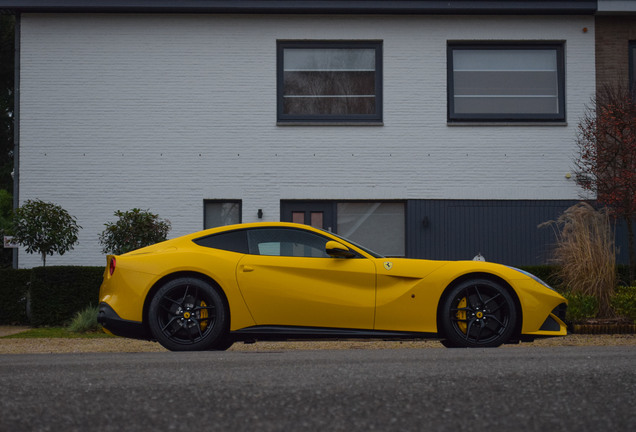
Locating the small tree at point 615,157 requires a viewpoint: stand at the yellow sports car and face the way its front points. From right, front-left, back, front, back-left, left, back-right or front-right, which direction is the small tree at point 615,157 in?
front-left

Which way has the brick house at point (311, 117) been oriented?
toward the camera

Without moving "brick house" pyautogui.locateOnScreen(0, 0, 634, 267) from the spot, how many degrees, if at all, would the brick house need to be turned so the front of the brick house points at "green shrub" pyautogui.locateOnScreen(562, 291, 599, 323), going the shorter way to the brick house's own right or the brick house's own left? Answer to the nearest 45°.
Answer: approximately 45° to the brick house's own left

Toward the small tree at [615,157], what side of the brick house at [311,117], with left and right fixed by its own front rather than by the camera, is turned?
left

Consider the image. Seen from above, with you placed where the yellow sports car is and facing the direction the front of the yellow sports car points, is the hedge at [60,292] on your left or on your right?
on your left

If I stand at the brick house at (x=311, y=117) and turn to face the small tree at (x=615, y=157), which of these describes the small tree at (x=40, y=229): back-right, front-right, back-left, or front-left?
back-right

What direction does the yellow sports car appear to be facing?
to the viewer's right

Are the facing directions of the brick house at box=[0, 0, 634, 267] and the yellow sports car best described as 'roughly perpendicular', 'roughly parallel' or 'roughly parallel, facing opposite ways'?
roughly perpendicular

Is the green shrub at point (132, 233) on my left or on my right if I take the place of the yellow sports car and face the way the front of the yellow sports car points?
on my left

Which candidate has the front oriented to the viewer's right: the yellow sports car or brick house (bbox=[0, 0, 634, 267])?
the yellow sports car

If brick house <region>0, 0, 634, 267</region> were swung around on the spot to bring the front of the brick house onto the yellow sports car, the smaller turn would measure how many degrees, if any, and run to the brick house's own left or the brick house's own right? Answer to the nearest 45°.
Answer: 0° — it already faces it

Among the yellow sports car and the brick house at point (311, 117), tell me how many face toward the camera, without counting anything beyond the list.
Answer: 1
